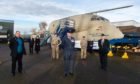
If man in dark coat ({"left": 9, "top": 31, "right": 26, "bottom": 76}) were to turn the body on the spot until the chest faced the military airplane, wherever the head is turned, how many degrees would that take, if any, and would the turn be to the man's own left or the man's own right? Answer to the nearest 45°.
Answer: approximately 90° to the man's own left

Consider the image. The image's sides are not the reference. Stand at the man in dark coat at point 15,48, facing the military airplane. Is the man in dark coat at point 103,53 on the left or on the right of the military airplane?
right

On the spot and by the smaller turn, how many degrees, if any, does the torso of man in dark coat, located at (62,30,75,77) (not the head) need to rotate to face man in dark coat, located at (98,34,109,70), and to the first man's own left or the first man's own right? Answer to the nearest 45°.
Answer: approximately 90° to the first man's own left

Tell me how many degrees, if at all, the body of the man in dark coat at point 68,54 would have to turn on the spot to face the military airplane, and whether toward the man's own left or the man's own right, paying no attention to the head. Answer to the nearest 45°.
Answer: approximately 135° to the man's own left

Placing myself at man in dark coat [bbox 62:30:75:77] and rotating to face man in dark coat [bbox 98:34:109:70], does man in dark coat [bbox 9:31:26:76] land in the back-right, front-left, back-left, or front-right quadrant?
back-left

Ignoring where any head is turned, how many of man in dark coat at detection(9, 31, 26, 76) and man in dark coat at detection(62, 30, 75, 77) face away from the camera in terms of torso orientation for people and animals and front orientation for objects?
0

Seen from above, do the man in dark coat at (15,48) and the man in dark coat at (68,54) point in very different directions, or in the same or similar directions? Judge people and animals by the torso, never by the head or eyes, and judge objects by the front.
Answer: same or similar directions

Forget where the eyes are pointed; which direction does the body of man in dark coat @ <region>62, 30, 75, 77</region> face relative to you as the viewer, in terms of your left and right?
facing the viewer and to the right of the viewer

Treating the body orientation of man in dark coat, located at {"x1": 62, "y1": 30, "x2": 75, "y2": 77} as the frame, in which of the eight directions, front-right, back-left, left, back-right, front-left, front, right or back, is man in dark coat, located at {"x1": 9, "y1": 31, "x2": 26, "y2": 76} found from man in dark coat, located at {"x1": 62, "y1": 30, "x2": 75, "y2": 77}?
back-right

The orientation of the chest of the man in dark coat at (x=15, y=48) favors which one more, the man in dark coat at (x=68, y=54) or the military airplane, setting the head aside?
the man in dark coat

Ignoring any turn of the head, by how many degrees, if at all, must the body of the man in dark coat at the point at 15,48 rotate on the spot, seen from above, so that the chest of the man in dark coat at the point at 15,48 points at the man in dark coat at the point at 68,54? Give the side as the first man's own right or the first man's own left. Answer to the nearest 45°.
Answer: approximately 45° to the first man's own left
